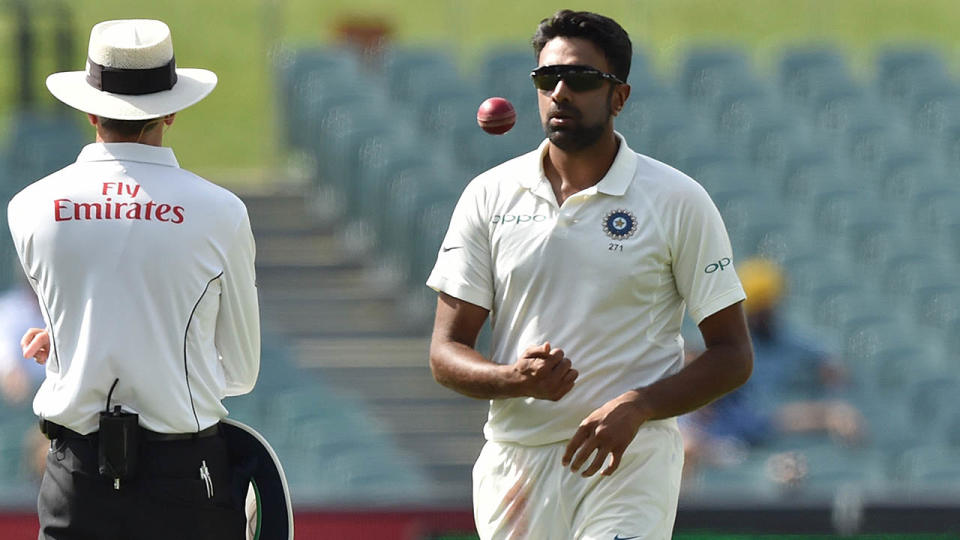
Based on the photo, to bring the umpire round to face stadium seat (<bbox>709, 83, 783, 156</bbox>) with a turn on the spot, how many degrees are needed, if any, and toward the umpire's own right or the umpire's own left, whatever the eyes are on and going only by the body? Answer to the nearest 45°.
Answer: approximately 45° to the umpire's own right

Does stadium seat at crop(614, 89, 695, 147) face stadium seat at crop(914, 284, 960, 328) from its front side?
no

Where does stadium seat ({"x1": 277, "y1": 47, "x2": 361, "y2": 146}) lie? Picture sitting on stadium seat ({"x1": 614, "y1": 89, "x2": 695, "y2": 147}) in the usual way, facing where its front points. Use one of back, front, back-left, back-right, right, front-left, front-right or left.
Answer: front-right

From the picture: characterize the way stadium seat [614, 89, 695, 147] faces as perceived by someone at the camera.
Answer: facing the viewer and to the left of the viewer

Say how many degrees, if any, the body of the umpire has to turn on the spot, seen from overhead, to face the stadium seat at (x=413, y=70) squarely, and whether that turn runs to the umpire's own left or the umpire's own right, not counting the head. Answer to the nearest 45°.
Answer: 0° — they already face it

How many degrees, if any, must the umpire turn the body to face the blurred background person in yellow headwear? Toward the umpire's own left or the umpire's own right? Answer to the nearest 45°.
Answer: approximately 45° to the umpire's own right

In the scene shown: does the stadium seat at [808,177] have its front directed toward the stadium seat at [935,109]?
no

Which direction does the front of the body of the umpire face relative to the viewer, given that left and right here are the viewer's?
facing away from the viewer

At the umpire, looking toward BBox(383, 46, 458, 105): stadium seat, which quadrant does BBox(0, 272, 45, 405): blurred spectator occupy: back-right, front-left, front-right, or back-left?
front-left

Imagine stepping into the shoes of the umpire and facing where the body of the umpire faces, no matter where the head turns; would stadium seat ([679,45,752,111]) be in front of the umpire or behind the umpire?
in front

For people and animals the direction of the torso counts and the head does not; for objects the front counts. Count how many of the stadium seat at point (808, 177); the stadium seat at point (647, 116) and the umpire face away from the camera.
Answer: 1

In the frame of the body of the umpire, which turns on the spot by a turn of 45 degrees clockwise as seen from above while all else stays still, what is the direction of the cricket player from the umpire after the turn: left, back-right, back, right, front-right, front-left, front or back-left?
front-right

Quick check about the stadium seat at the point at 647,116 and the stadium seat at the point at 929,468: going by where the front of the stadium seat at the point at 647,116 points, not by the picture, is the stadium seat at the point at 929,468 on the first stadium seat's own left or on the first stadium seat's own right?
on the first stadium seat's own left
